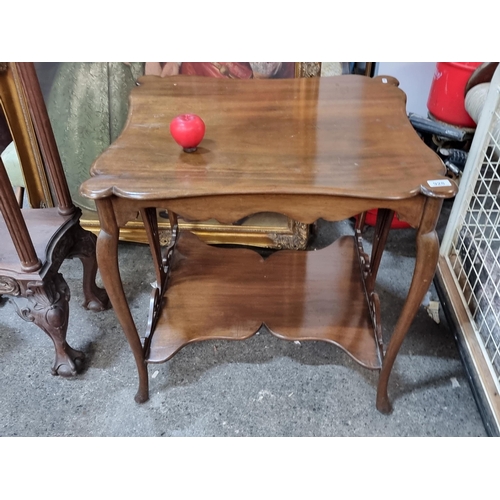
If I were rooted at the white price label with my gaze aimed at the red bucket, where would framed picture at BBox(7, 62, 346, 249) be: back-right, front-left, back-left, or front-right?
front-left

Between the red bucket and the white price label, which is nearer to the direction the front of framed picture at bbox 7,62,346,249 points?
the white price label

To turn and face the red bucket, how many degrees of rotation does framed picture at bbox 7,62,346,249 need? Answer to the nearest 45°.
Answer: approximately 90° to its left

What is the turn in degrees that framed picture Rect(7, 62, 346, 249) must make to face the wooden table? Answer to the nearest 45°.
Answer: approximately 45° to its left

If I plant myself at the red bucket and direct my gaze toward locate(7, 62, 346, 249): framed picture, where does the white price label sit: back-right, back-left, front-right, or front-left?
front-left

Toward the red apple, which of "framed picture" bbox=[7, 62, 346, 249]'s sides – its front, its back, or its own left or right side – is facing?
front

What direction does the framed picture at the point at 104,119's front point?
toward the camera

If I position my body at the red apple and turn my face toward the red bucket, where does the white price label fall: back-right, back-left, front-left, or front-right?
front-right

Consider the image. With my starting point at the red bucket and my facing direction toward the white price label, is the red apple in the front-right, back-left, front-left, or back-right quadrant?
front-right

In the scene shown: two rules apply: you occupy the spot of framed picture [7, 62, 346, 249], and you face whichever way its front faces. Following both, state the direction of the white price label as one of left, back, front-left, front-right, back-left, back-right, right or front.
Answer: front-left
